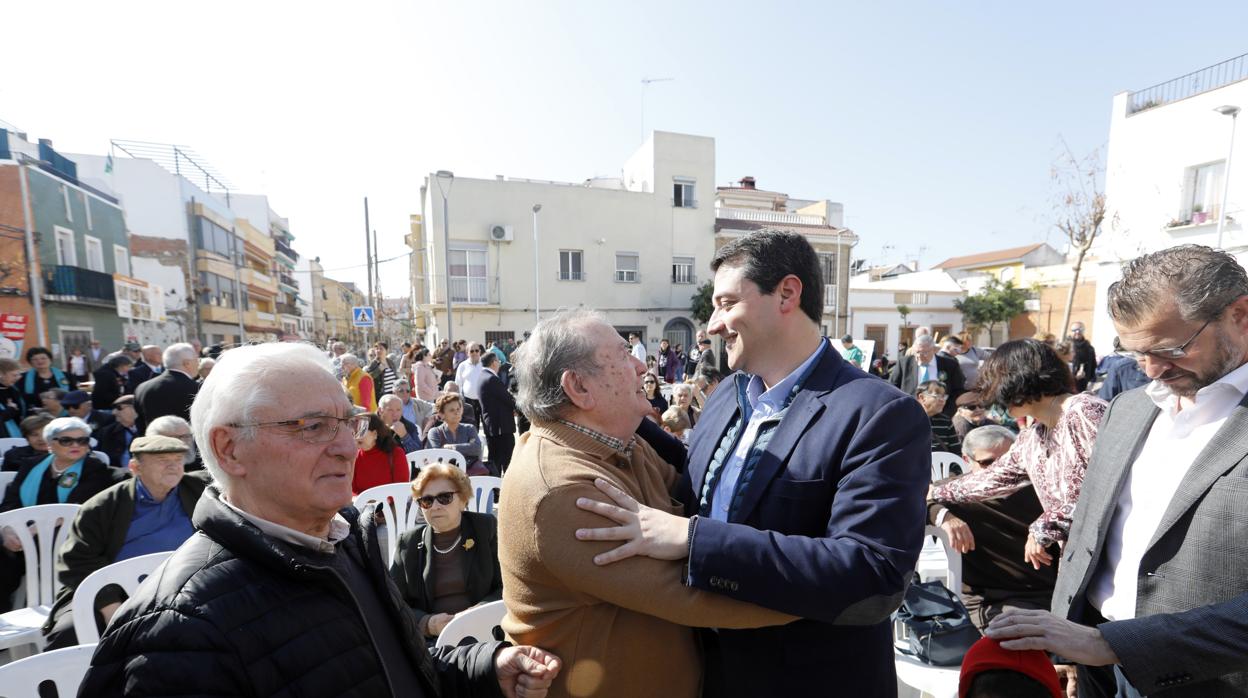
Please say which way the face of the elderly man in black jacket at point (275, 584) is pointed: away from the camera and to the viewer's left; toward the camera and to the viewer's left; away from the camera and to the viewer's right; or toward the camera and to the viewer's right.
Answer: toward the camera and to the viewer's right

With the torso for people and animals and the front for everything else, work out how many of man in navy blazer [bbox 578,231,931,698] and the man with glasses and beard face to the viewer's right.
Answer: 0

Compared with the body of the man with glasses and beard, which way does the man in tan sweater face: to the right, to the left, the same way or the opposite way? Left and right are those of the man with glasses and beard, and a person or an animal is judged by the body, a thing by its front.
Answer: the opposite way

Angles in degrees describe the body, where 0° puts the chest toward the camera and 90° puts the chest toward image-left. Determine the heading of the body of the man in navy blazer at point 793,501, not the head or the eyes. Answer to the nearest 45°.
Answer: approximately 45°

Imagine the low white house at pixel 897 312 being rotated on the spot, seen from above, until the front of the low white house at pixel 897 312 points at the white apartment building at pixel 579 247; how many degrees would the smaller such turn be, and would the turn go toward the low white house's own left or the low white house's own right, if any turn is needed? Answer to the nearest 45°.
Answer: approximately 45° to the low white house's own right

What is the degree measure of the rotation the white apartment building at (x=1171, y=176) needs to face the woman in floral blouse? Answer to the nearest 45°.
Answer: approximately 45° to its left

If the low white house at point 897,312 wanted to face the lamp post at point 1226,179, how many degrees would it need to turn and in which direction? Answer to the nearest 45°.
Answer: approximately 45° to its left

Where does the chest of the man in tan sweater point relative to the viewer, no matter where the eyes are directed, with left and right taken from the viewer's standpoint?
facing to the right of the viewer

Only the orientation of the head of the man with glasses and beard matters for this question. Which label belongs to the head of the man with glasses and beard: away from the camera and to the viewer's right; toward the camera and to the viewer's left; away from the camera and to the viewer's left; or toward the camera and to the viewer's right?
toward the camera and to the viewer's left
